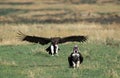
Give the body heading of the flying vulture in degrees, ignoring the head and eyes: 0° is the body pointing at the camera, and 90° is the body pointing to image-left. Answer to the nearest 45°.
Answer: approximately 0°
